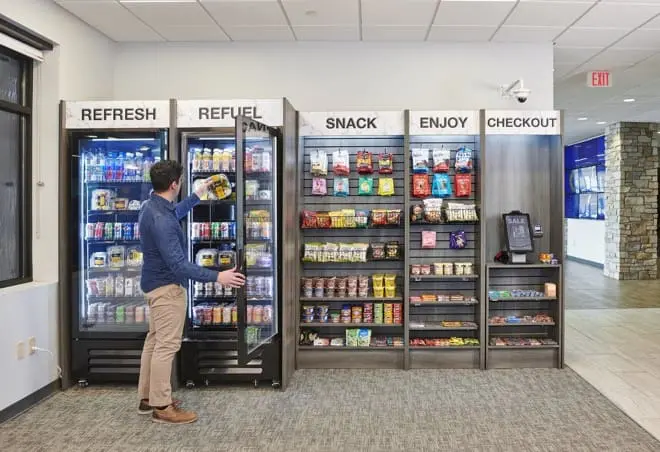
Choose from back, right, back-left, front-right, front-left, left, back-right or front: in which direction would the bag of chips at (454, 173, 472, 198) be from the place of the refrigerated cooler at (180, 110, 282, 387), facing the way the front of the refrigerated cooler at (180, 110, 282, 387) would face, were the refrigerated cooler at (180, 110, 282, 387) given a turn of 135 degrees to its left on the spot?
front-right

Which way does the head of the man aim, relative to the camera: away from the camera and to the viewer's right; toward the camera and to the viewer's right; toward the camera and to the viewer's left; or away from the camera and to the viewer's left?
away from the camera and to the viewer's right

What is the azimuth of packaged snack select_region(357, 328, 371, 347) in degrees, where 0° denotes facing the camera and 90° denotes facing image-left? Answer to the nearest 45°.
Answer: approximately 0°

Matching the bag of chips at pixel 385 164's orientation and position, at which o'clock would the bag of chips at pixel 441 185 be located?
the bag of chips at pixel 441 185 is roughly at 9 o'clock from the bag of chips at pixel 385 164.

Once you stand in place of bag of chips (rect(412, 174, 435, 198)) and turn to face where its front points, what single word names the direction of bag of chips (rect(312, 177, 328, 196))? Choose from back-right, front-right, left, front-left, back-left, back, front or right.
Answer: right

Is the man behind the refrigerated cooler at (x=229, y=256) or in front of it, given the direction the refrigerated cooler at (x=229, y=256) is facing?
in front

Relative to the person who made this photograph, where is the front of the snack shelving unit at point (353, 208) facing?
facing the viewer

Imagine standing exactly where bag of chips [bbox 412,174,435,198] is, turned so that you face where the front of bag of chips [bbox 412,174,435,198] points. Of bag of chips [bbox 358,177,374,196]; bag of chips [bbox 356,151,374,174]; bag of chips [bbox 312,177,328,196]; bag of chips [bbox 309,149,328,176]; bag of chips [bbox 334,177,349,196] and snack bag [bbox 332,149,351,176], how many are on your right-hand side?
6

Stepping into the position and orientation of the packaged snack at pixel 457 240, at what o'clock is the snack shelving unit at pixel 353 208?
The snack shelving unit is roughly at 3 o'clock from the packaged snack.
